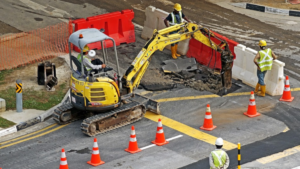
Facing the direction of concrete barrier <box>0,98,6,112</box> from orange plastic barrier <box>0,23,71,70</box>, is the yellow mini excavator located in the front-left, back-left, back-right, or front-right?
front-left

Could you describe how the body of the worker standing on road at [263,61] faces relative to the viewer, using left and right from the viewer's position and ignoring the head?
facing away from the viewer and to the left of the viewer

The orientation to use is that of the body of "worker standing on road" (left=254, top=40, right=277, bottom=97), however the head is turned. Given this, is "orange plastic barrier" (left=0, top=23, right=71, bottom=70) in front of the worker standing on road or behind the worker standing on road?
in front

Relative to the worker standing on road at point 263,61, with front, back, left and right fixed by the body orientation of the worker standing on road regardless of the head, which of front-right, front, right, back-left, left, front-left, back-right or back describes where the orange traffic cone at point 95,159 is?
left

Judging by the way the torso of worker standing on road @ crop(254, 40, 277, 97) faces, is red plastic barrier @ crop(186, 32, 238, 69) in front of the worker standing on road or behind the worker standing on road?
in front

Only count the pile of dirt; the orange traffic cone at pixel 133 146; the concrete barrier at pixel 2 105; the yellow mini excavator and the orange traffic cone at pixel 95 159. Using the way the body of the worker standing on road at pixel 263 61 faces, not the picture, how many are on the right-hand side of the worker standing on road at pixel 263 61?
0

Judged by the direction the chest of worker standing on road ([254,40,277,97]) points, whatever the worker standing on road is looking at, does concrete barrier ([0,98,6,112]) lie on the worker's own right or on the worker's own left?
on the worker's own left

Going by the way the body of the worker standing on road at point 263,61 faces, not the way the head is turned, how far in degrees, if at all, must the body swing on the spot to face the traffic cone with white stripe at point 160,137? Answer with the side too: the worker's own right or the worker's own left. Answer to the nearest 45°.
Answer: approximately 90° to the worker's own left

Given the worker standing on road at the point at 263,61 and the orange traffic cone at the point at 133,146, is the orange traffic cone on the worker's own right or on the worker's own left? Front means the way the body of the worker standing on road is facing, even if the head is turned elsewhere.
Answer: on the worker's own left

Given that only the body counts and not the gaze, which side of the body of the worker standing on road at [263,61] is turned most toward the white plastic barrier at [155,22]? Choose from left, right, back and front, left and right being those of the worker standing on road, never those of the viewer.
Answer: front
